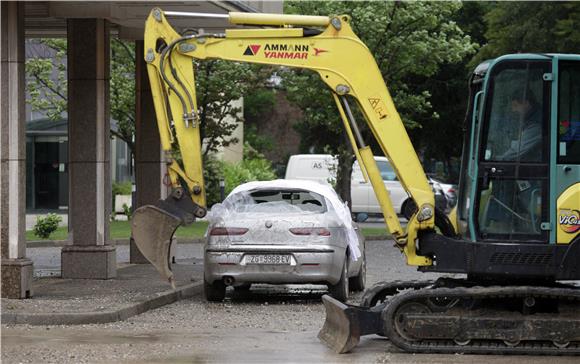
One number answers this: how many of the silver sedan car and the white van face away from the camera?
1

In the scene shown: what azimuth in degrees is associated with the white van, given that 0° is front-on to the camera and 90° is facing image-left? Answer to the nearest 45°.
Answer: approximately 270°

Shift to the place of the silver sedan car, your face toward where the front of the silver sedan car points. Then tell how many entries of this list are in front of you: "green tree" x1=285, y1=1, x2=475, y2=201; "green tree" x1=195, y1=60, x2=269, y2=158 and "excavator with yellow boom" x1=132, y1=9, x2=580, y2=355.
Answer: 2

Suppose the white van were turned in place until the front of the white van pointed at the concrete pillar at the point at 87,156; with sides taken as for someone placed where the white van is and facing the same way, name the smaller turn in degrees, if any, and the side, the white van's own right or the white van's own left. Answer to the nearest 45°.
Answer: approximately 90° to the white van's own right

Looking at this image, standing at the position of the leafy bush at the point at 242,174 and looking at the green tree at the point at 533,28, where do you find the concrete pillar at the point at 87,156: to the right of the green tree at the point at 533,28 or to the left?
right

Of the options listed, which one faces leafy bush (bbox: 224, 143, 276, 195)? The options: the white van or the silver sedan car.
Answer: the silver sedan car

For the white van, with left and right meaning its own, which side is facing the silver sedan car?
right

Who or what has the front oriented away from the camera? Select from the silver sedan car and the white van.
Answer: the silver sedan car

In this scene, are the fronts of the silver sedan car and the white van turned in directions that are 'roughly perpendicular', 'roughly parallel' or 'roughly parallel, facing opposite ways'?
roughly perpendicular

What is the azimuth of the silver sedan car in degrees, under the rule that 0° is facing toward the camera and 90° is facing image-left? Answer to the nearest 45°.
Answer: approximately 180°
